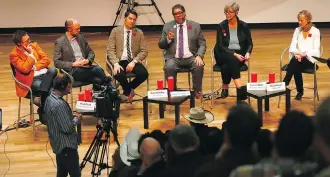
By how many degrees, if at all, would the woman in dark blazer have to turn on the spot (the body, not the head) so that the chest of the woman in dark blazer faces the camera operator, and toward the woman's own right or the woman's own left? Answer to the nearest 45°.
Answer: approximately 45° to the woman's own right

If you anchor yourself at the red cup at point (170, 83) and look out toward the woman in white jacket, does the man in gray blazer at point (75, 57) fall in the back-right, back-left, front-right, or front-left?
back-left

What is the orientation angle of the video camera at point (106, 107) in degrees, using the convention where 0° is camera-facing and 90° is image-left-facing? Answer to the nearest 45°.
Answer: approximately 225°

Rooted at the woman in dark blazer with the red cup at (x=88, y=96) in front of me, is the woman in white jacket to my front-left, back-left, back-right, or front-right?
back-left

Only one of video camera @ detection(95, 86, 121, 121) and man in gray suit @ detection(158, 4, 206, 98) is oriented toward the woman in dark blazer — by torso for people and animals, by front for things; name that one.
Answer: the video camera

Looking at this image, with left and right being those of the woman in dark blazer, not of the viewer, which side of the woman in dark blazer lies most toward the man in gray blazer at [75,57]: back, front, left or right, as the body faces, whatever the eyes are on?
right

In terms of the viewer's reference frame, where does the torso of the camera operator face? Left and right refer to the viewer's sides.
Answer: facing away from the viewer and to the right of the viewer

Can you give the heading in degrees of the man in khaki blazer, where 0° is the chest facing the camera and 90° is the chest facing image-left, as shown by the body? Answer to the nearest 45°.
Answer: approximately 0°
